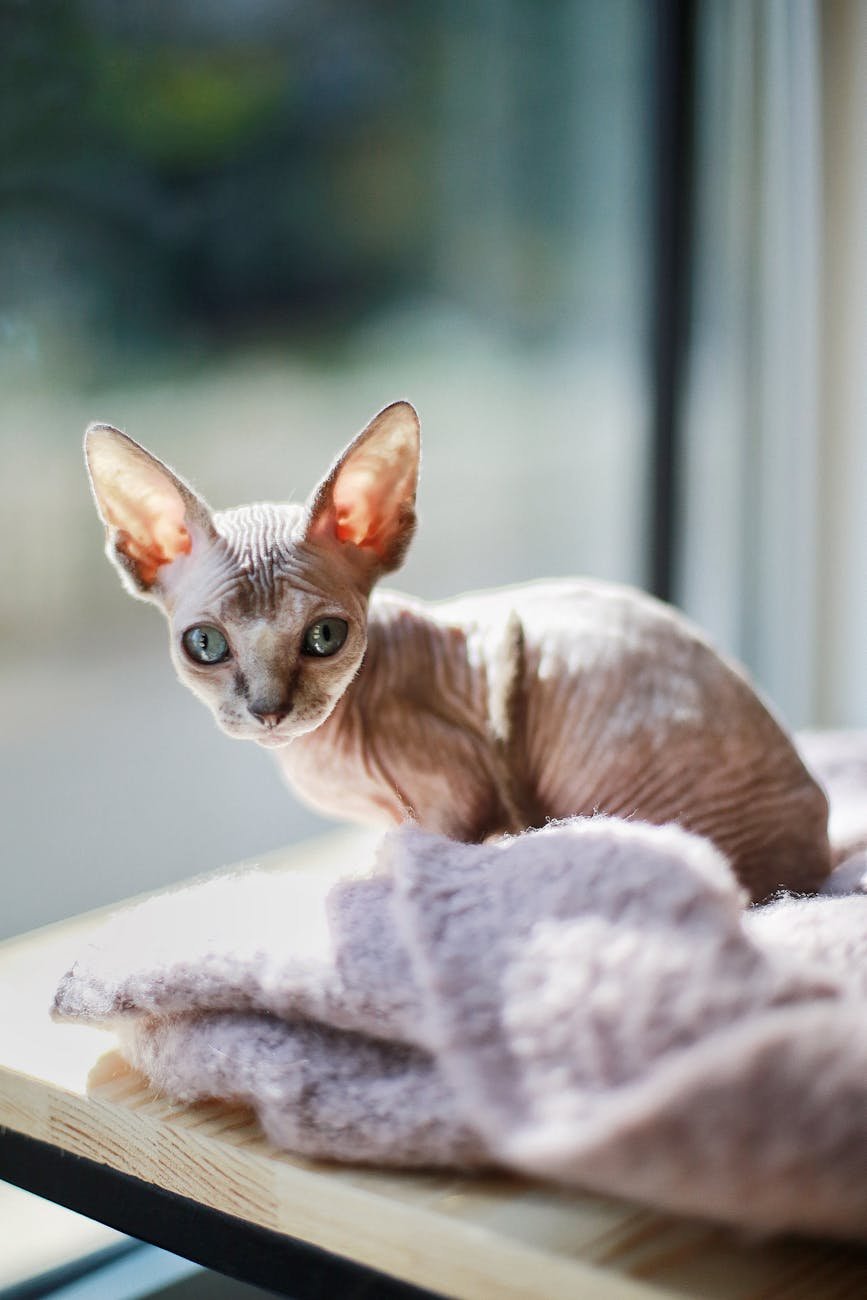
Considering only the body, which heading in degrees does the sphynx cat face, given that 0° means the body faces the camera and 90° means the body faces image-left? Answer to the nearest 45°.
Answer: approximately 90°
